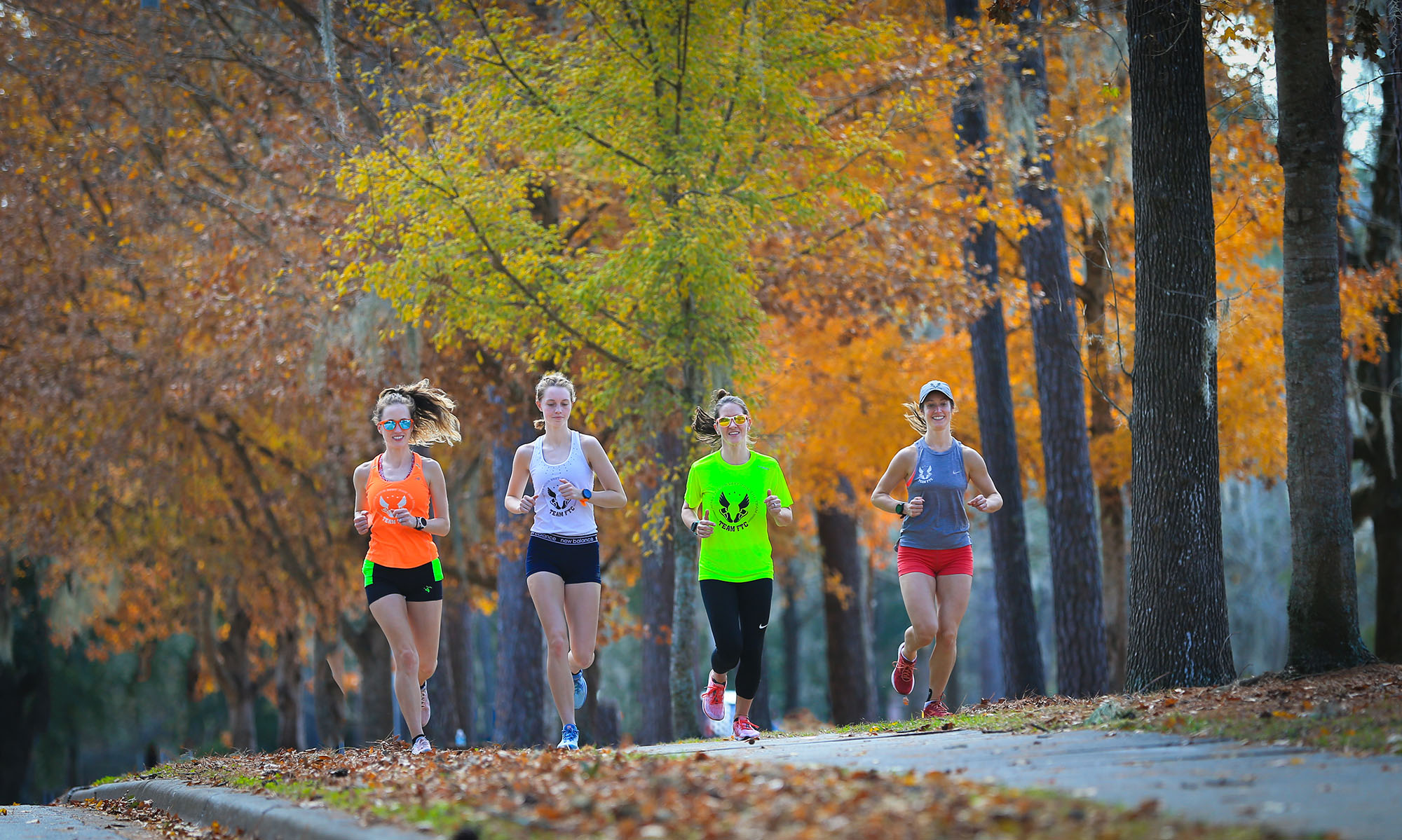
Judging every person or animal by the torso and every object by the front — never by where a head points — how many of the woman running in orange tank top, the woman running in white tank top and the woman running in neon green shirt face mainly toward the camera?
3

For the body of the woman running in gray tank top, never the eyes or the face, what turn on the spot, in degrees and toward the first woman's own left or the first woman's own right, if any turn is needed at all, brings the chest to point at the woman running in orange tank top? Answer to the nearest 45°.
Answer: approximately 90° to the first woman's own right

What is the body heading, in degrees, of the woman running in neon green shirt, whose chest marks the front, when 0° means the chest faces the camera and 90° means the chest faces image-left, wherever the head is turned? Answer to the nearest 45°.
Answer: approximately 0°

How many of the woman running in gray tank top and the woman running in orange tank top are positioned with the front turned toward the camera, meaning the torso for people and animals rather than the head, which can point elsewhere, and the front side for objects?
2

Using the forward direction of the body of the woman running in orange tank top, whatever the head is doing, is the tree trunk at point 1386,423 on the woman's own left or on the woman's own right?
on the woman's own left

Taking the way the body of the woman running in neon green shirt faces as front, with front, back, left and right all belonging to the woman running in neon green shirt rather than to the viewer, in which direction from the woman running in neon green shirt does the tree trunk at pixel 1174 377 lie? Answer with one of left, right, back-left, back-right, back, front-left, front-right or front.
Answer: left

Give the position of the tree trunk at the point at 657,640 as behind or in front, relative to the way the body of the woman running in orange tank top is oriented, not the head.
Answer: behind

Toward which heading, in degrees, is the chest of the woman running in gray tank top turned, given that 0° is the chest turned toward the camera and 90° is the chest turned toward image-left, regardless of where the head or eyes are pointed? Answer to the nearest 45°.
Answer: approximately 0°
